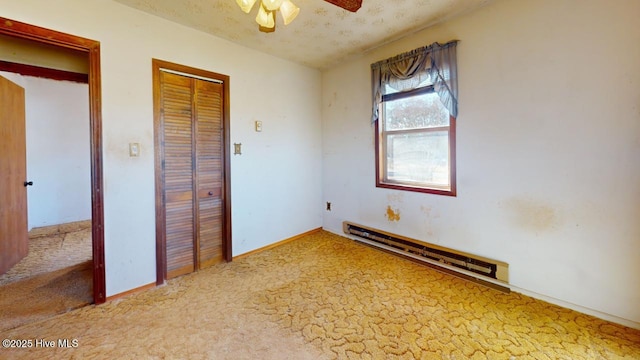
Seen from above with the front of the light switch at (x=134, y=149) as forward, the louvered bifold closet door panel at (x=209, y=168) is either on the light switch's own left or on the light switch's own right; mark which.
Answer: on the light switch's own left

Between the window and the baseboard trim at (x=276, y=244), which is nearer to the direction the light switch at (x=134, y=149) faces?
the window

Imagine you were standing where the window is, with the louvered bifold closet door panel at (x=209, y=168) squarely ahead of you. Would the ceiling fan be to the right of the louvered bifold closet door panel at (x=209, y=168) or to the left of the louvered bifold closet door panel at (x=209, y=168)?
left

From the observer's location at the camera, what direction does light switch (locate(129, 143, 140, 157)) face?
facing the viewer

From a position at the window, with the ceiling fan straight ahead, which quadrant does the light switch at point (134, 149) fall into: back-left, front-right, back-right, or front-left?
front-right

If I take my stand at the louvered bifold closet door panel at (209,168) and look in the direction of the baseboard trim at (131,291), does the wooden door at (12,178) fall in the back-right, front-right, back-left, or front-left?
front-right

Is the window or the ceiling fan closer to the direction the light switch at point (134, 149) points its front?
the ceiling fan

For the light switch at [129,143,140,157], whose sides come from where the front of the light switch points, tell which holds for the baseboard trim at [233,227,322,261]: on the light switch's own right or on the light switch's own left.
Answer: on the light switch's own left

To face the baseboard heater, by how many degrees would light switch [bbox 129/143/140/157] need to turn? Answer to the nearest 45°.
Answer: approximately 45° to its left

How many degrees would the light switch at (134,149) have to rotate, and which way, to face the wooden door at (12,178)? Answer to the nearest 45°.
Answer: approximately 135° to its right

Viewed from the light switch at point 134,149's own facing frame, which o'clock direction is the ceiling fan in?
The ceiling fan is roughly at 11 o'clock from the light switch.

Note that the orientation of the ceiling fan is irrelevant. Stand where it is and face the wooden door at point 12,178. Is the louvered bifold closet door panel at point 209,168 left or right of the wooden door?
right

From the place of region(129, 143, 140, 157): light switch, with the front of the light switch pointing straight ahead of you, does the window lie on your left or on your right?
on your left
